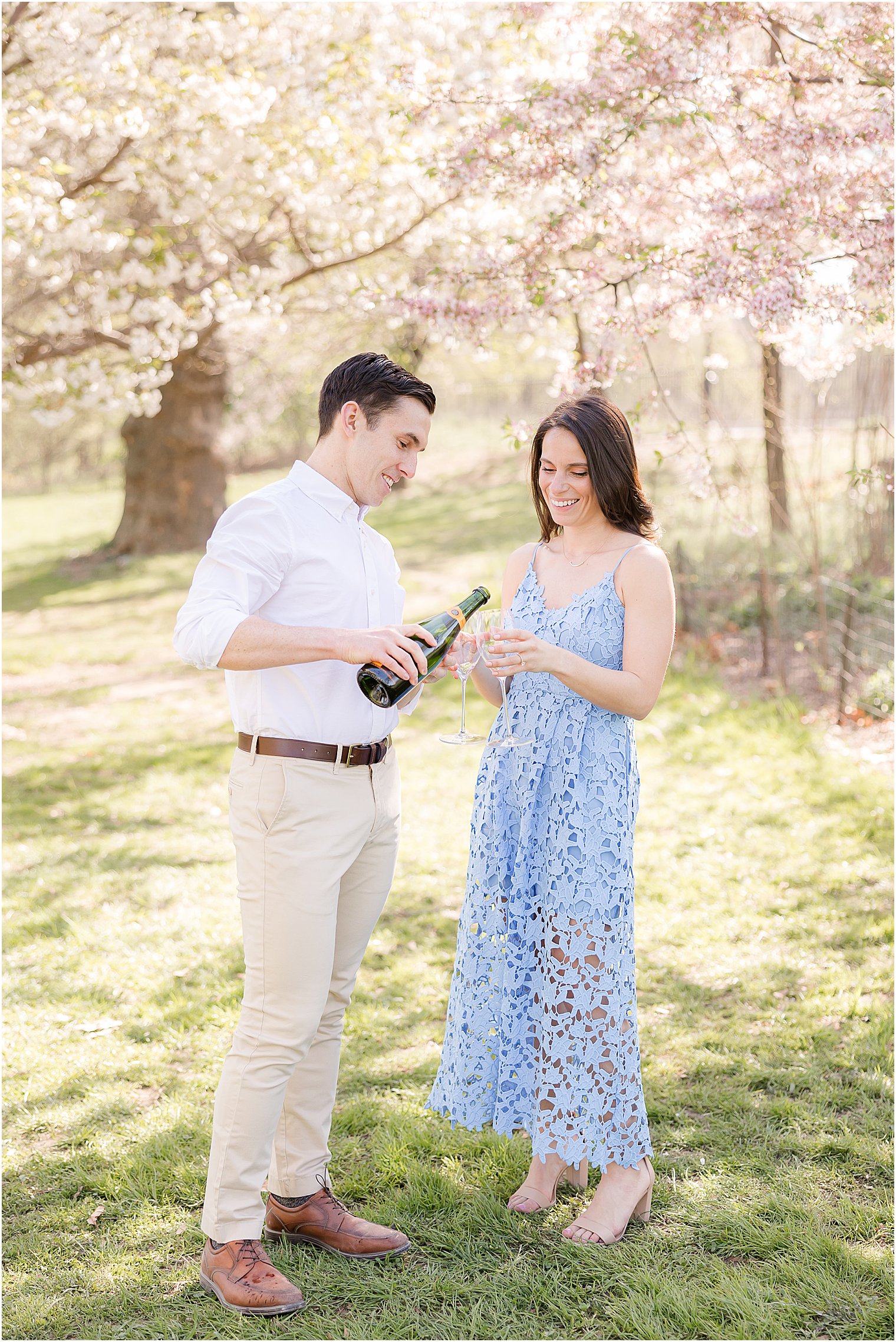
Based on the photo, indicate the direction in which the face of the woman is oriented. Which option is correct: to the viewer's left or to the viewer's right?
to the viewer's left

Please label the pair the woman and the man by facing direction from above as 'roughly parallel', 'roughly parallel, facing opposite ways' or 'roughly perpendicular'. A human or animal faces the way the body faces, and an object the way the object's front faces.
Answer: roughly perpendicular

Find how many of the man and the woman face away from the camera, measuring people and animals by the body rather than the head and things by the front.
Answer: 0

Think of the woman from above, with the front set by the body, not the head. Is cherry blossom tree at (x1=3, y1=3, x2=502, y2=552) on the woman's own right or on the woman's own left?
on the woman's own right

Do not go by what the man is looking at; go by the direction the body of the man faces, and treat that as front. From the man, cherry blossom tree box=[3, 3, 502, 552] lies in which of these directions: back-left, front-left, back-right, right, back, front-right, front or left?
back-left

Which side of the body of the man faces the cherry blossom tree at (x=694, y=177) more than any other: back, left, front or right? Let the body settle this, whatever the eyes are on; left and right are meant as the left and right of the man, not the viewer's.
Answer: left

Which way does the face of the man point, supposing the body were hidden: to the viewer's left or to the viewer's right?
to the viewer's right

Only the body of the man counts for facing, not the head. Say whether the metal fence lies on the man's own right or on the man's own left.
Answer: on the man's own left

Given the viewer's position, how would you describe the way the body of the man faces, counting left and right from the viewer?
facing the viewer and to the right of the viewer
